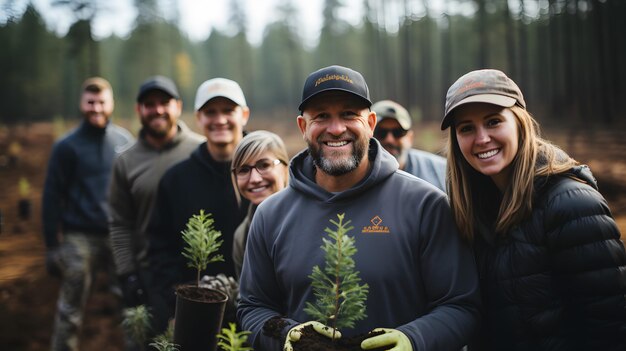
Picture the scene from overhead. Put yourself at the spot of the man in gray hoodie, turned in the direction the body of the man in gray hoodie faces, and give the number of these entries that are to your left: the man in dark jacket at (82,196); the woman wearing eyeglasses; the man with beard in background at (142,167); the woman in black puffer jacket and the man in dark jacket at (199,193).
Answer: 1

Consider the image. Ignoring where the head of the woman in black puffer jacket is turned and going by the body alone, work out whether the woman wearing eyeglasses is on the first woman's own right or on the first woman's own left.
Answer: on the first woman's own right

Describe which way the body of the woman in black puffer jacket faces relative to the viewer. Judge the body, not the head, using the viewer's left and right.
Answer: facing the viewer and to the left of the viewer

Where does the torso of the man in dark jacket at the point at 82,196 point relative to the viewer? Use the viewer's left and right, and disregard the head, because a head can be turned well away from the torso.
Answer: facing the viewer and to the right of the viewer

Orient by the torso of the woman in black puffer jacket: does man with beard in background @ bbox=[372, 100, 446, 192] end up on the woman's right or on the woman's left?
on the woman's right

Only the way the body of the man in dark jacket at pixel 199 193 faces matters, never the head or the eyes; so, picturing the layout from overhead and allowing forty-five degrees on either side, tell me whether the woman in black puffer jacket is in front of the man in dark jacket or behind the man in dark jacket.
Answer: in front

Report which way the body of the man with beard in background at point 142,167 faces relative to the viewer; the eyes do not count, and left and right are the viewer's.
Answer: facing the viewer
